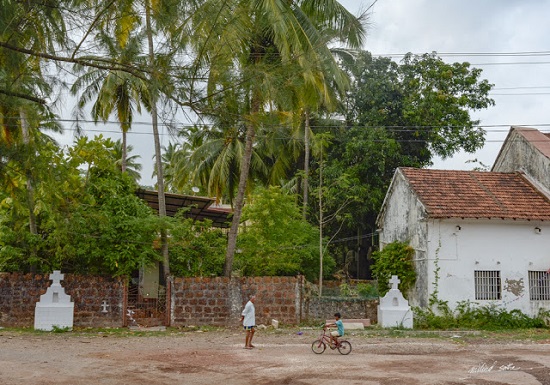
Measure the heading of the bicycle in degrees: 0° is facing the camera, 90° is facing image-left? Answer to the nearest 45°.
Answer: approximately 90°

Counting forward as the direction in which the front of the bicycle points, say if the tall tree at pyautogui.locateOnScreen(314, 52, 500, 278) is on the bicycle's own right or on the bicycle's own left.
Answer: on the bicycle's own right

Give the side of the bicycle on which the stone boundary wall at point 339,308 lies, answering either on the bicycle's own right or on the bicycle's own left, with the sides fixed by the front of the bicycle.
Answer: on the bicycle's own right

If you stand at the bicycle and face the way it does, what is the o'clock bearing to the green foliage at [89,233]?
The green foliage is roughly at 1 o'clock from the bicycle.

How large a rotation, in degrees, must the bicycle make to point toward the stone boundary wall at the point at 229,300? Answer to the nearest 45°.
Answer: approximately 45° to its right

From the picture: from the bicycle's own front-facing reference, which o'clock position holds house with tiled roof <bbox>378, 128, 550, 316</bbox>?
The house with tiled roof is roughly at 4 o'clock from the bicycle.

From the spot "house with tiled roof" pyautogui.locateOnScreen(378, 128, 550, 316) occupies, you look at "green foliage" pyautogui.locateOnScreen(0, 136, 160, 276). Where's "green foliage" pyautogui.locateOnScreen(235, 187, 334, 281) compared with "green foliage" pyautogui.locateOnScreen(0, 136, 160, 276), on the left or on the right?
right

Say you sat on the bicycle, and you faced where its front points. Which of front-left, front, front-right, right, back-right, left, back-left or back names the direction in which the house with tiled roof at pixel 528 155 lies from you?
back-right
